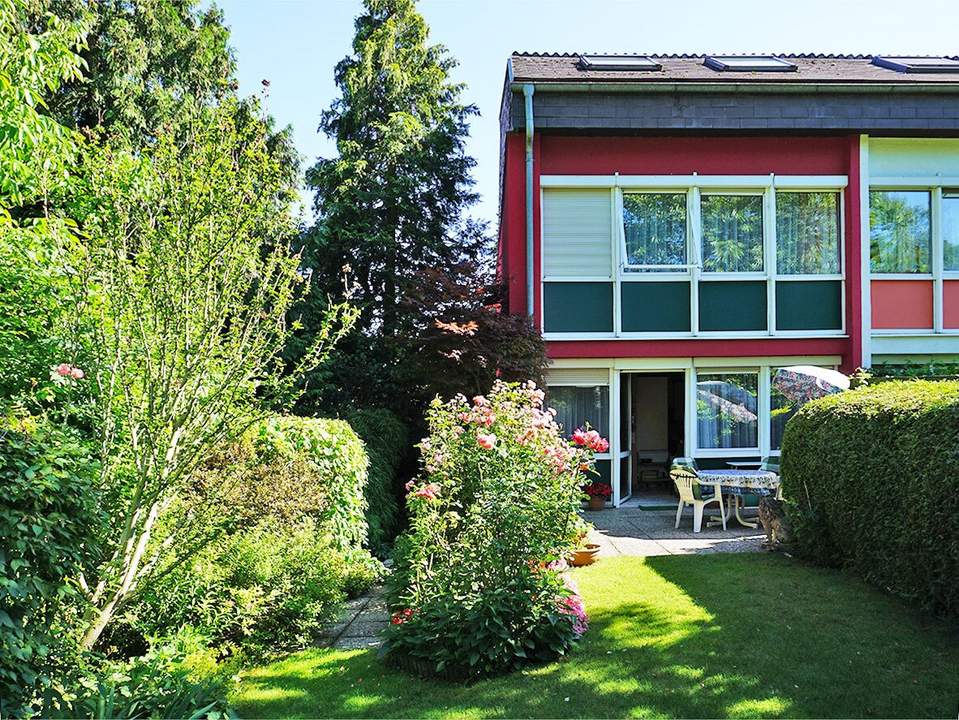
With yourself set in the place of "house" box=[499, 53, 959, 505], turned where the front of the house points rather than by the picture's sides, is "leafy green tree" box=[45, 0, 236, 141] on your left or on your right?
on your right

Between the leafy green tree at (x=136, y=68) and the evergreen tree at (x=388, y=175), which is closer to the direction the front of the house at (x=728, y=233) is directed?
the leafy green tree

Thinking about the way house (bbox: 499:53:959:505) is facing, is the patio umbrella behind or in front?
in front

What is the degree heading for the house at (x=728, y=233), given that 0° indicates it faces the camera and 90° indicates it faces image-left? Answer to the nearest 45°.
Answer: approximately 0°

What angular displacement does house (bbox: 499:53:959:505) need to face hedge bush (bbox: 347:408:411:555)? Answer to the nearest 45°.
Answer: approximately 45° to its right
